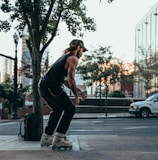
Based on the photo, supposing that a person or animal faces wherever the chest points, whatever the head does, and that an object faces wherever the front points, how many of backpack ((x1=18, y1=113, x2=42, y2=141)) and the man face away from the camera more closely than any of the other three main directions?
0

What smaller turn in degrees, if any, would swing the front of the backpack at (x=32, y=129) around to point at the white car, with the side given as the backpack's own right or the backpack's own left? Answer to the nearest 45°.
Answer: approximately 90° to the backpack's own left
